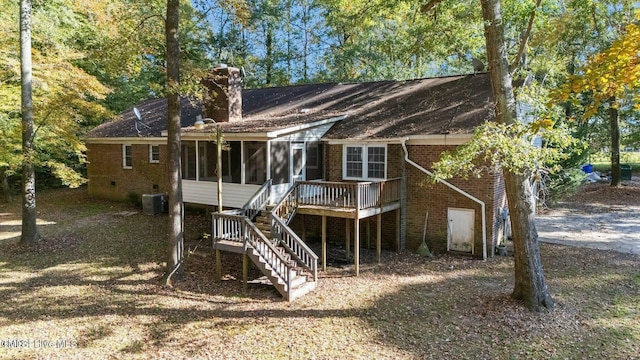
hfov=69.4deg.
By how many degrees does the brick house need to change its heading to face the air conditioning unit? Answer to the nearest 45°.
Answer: approximately 90° to its left

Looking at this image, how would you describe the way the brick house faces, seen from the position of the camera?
facing away from the viewer and to the right of the viewer
